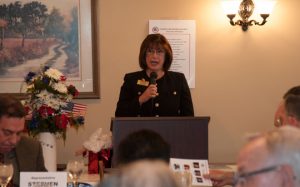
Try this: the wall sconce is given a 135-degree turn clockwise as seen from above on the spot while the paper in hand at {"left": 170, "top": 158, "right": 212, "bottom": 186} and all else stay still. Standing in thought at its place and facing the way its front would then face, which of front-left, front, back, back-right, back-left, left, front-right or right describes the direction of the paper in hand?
back-left

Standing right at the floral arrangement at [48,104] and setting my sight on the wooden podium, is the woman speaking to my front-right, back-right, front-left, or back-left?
front-left

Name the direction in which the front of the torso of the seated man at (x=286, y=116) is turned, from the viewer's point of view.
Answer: to the viewer's left

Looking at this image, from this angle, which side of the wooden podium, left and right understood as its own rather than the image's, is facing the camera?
front

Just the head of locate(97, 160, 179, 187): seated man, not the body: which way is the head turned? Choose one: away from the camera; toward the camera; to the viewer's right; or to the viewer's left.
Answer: away from the camera

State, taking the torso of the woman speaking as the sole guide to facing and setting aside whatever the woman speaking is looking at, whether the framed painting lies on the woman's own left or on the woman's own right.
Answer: on the woman's own right

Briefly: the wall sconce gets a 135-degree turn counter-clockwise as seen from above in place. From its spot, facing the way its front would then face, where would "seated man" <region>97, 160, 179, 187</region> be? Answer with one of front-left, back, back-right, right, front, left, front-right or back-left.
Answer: back-right

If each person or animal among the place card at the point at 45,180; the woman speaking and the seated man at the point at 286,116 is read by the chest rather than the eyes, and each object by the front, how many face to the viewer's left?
1

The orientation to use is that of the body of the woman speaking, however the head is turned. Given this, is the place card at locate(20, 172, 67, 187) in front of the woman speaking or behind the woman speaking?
in front

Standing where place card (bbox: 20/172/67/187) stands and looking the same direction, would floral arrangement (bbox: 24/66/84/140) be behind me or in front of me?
behind

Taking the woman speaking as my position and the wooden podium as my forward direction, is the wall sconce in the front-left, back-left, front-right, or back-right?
back-left

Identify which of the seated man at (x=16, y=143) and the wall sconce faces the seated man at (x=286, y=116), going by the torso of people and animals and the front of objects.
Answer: the wall sconce

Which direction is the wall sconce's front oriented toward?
toward the camera

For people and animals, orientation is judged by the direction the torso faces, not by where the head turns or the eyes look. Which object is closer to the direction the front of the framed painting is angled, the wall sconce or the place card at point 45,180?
the place card
